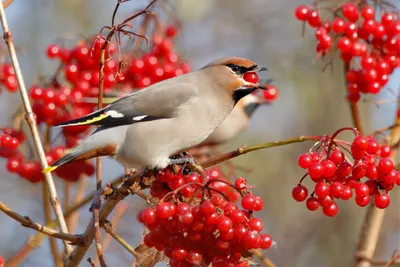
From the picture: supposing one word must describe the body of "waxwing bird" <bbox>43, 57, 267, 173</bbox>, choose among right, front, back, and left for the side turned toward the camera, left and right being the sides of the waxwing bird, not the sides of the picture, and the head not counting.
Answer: right

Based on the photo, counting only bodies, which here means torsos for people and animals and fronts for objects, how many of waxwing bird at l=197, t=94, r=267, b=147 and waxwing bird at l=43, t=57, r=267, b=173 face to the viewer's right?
2

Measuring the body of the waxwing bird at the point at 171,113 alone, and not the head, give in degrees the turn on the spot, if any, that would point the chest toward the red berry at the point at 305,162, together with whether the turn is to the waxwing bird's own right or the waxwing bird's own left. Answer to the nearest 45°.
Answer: approximately 45° to the waxwing bird's own right

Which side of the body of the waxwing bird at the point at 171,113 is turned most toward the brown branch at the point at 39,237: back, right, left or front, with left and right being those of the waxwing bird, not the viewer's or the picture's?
back

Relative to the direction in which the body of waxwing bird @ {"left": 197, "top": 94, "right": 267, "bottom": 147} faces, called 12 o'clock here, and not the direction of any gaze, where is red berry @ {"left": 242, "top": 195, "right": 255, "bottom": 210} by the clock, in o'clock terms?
The red berry is roughly at 3 o'clock from the waxwing bird.

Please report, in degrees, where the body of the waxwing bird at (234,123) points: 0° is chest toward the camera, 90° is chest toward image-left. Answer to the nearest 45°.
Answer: approximately 270°
